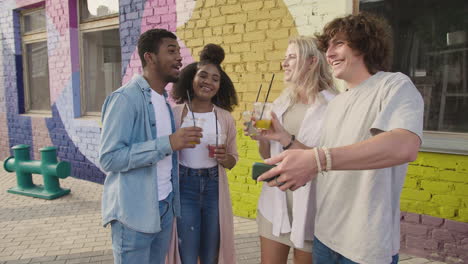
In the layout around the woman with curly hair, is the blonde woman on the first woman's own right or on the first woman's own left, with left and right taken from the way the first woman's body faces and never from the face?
on the first woman's own left

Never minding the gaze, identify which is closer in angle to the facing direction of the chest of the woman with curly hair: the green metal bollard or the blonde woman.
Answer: the blonde woman

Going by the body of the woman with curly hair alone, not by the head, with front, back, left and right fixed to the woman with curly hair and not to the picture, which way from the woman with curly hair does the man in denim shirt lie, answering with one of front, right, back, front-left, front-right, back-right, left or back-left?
front-right

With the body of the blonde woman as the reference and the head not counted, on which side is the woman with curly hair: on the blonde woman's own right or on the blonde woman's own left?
on the blonde woman's own right

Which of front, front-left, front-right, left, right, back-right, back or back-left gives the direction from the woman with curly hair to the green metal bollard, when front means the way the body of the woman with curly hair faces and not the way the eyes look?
back-right

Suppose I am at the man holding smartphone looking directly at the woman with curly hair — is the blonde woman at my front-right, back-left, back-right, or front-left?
front-right

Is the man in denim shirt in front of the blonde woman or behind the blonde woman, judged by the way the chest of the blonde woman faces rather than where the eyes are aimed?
in front

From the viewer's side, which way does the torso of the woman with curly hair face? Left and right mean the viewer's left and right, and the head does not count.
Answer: facing the viewer

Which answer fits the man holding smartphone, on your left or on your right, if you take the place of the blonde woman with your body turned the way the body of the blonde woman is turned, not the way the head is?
on your left

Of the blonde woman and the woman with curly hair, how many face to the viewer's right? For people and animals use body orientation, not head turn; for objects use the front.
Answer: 0
